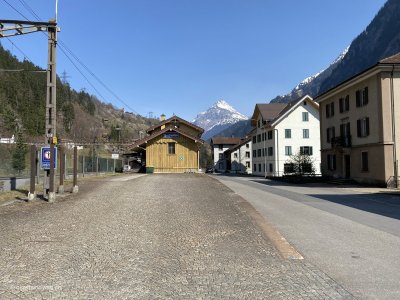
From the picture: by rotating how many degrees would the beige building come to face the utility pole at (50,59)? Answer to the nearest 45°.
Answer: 0° — it already faces it

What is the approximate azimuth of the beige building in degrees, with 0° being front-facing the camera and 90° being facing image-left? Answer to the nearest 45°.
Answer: approximately 45°
